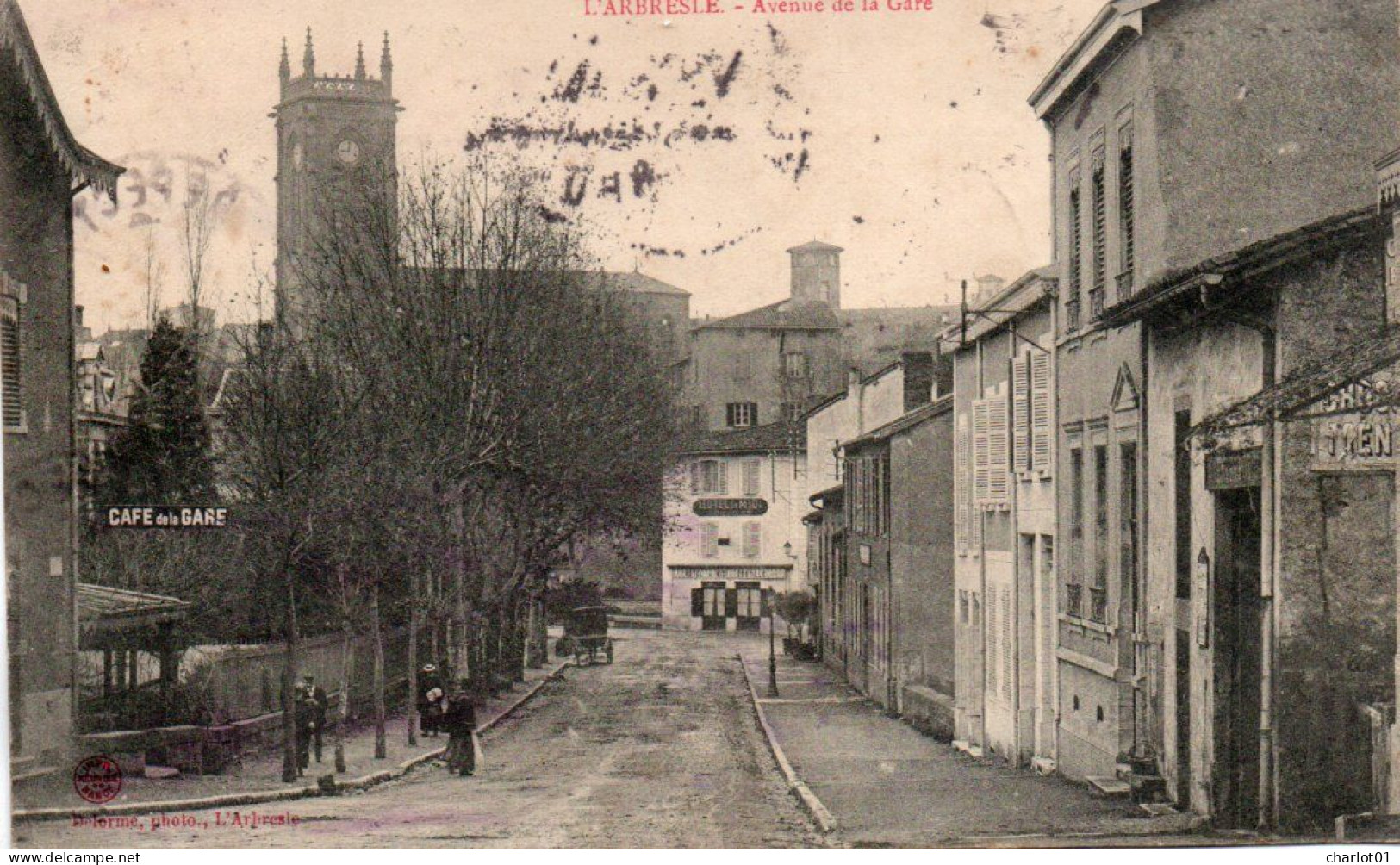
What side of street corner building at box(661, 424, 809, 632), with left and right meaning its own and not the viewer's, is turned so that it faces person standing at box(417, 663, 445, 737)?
front

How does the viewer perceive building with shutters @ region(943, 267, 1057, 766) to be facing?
facing the viewer and to the left of the viewer

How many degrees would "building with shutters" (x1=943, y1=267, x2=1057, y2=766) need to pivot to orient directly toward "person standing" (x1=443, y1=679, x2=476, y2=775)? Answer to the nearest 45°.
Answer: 0° — it already faces them

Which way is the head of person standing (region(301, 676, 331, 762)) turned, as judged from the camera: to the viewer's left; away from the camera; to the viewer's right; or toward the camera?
toward the camera

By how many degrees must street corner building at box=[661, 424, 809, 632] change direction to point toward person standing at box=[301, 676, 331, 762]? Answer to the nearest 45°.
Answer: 0° — it already faces them

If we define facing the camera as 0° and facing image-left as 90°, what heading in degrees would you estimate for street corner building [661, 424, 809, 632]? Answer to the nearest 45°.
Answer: approximately 0°

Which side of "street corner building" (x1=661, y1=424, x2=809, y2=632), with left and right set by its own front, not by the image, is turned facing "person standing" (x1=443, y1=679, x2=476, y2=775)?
front

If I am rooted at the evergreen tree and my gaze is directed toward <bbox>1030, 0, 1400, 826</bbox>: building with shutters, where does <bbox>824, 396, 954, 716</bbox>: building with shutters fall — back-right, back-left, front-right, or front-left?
front-left
